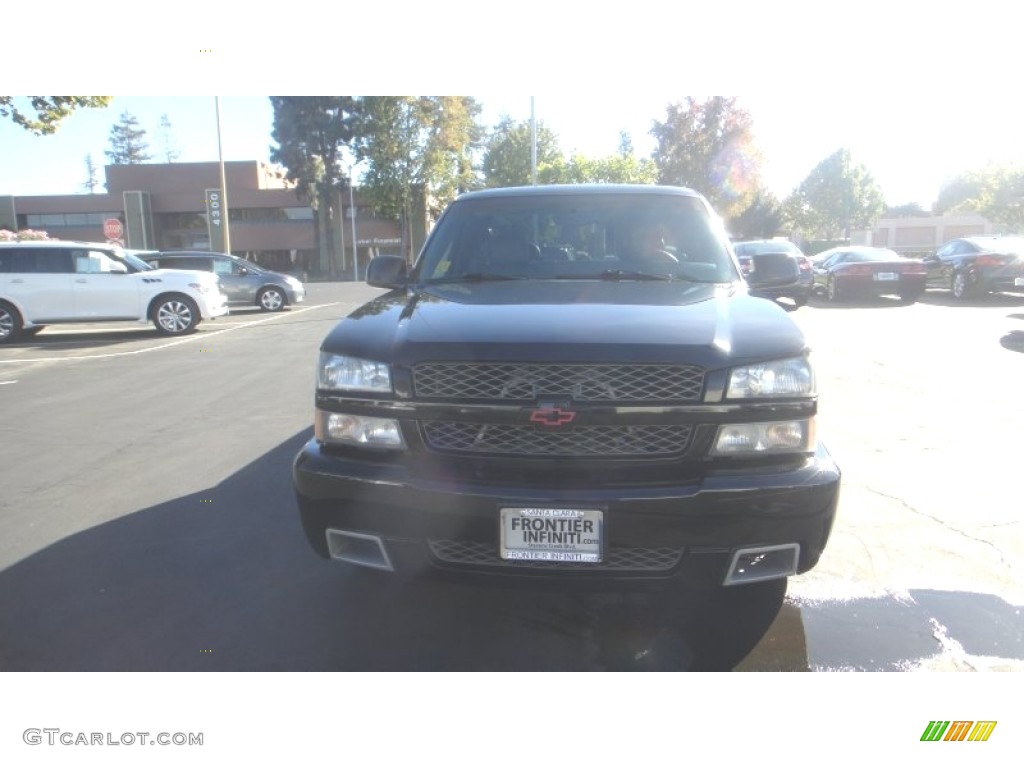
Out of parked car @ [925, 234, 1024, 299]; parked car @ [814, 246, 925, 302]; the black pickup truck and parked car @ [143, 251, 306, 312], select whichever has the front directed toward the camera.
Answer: the black pickup truck

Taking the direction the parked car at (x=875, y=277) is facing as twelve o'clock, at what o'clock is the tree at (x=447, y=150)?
The tree is roughly at 12 o'clock from the parked car.

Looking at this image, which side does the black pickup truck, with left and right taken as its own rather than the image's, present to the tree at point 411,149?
back

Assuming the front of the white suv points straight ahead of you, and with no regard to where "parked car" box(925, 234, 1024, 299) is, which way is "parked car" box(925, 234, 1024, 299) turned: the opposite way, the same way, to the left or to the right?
to the left

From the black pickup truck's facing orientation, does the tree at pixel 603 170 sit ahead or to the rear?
to the rear

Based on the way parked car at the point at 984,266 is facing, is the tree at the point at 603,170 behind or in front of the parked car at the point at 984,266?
in front

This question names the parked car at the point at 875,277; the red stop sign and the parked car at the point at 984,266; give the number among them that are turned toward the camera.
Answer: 1

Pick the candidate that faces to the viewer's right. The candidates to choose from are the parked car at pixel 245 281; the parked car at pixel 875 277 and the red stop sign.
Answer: the parked car at pixel 245 281

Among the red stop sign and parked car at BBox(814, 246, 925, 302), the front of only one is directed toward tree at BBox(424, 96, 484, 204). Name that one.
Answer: the parked car

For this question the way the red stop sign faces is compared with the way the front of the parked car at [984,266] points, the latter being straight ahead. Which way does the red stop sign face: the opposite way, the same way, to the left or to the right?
the opposite way

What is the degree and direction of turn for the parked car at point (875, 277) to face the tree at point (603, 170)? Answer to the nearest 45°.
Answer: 0° — it already faces it

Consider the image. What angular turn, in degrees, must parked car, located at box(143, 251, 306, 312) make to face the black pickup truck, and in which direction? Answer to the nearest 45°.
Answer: approximately 90° to its right

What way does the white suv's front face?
to the viewer's right

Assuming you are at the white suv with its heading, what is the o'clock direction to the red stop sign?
The red stop sign is roughly at 9 o'clock from the white suv.

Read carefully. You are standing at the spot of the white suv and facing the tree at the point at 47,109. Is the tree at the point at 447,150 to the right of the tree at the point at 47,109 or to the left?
right

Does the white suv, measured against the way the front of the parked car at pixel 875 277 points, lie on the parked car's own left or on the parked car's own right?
on the parked car's own left

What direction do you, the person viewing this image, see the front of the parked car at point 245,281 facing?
facing to the right of the viewer

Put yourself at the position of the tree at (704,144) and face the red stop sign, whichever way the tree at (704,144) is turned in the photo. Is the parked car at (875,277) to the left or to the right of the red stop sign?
left
